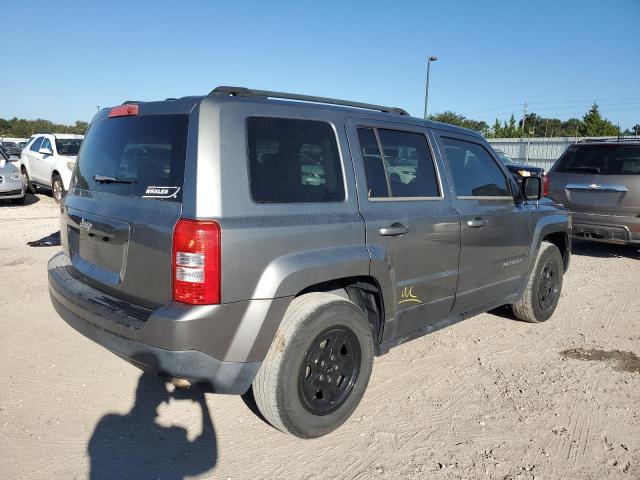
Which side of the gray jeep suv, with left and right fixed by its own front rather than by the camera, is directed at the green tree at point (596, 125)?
front

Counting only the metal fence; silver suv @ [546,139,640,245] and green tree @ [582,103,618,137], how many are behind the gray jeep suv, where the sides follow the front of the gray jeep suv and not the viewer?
0

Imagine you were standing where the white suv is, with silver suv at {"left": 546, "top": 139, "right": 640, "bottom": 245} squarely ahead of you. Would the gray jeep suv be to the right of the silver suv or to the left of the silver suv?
right

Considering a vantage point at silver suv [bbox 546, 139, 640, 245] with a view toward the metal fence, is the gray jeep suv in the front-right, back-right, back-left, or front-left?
back-left

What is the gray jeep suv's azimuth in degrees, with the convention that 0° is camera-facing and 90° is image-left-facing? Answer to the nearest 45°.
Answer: approximately 225°

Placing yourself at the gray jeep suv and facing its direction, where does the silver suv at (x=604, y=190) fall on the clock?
The silver suv is roughly at 12 o'clock from the gray jeep suv.

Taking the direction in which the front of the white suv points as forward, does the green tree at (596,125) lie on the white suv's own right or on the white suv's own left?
on the white suv's own left

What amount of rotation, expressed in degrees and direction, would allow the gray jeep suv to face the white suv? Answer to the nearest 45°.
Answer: approximately 90° to its left
